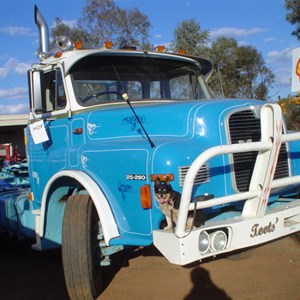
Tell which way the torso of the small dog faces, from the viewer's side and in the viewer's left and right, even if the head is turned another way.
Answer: facing the viewer and to the left of the viewer

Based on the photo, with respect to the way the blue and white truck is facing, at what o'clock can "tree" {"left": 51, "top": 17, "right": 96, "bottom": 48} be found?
The tree is roughly at 7 o'clock from the blue and white truck.

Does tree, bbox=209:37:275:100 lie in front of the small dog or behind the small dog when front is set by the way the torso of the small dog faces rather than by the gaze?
behind

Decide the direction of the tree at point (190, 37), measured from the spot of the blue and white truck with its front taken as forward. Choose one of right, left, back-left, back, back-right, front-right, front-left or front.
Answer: back-left

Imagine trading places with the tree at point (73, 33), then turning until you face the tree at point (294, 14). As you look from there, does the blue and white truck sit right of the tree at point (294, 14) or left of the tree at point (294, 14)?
right

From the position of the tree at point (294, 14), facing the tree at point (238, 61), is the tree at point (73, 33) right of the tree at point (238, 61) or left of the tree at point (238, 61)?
left

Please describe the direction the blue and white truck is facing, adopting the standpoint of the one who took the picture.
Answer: facing the viewer and to the right of the viewer

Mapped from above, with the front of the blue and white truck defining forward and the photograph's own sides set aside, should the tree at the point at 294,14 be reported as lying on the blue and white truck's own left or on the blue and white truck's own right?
on the blue and white truck's own left

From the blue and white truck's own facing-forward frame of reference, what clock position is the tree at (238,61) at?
The tree is roughly at 8 o'clock from the blue and white truck.

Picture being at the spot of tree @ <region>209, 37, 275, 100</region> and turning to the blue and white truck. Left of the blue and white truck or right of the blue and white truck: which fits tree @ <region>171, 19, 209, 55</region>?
right
